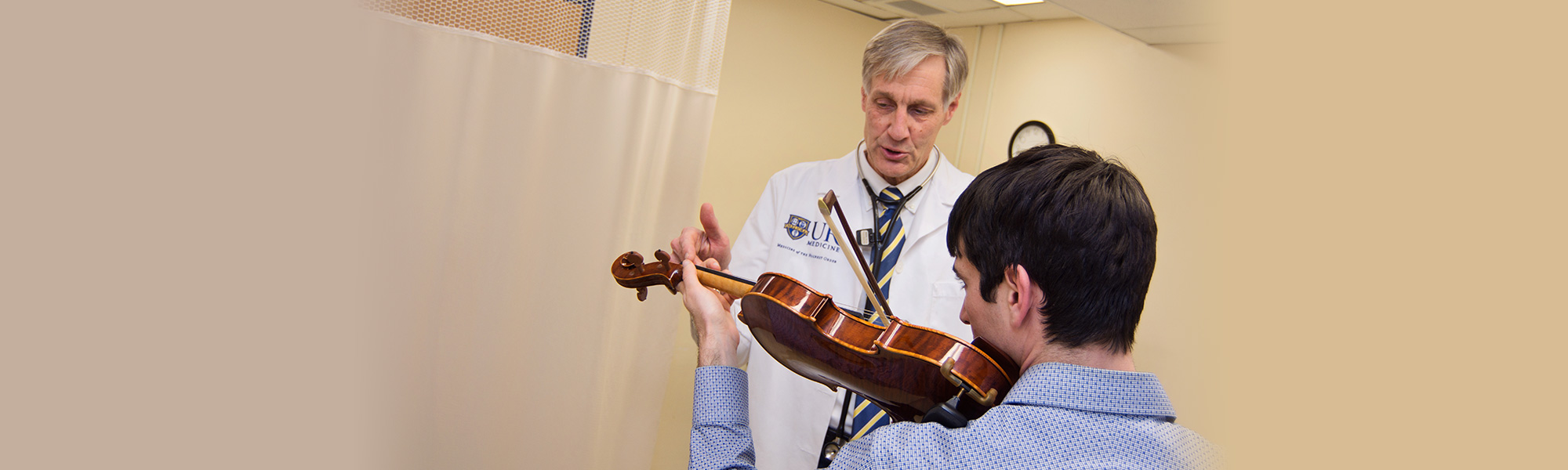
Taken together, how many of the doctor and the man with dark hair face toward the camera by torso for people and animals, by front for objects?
1

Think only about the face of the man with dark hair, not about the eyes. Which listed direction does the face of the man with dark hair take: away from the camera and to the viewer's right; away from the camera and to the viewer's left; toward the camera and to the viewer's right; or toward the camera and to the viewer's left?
away from the camera and to the viewer's left

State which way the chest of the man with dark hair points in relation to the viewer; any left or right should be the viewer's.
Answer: facing away from the viewer and to the left of the viewer

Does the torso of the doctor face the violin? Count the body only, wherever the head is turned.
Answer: yes

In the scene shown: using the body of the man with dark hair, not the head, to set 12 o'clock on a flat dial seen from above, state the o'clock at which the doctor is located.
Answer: The doctor is roughly at 1 o'clock from the man with dark hair.

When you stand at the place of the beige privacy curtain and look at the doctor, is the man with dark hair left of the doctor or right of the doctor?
right

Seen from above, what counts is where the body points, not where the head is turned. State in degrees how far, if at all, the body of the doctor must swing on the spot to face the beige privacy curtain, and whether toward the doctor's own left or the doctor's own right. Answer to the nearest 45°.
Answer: approximately 90° to the doctor's own right
